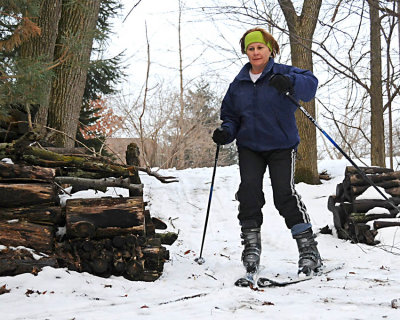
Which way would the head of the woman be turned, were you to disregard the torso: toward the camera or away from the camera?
toward the camera

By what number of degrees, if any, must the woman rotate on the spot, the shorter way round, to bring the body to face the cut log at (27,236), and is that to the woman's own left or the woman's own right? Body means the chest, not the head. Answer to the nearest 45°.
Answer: approximately 90° to the woman's own right

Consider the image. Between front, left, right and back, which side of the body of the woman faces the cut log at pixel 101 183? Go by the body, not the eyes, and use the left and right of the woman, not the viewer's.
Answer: right

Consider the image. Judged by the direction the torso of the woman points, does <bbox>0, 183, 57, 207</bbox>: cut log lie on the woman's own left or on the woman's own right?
on the woman's own right

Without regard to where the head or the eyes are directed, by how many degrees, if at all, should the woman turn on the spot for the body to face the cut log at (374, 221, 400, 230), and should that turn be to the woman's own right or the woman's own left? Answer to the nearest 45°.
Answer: approximately 135° to the woman's own left

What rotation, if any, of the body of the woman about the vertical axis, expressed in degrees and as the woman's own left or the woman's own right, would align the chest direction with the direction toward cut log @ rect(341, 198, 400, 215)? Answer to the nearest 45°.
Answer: approximately 135° to the woman's own left

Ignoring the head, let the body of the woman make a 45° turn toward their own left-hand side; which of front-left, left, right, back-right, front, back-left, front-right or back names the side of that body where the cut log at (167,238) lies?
back

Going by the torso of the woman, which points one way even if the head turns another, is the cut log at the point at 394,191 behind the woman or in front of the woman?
behind

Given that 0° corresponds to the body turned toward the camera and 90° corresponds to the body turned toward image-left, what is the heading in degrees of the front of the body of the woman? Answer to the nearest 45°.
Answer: approximately 0°
